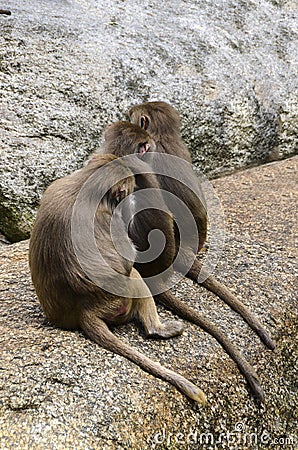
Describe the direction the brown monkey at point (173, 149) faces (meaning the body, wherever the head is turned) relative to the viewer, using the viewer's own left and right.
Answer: facing away from the viewer and to the left of the viewer

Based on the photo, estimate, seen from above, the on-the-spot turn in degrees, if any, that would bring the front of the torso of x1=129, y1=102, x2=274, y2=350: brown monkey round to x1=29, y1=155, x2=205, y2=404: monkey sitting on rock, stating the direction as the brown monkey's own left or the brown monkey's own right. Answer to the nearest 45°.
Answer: approximately 135° to the brown monkey's own left
